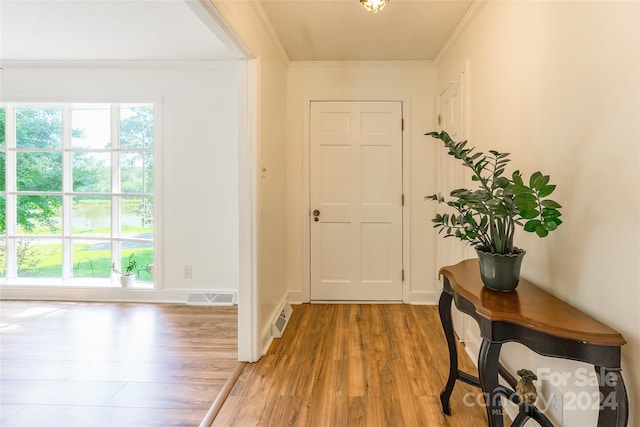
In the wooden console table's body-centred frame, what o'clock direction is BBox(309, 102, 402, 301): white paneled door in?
The white paneled door is roughly at 3 o'clock from the wooden console table.

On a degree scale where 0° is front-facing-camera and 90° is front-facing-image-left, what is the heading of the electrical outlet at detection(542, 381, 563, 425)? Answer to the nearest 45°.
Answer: approximately 45°

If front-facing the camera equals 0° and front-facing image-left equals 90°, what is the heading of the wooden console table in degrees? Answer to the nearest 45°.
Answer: approximately 45°
